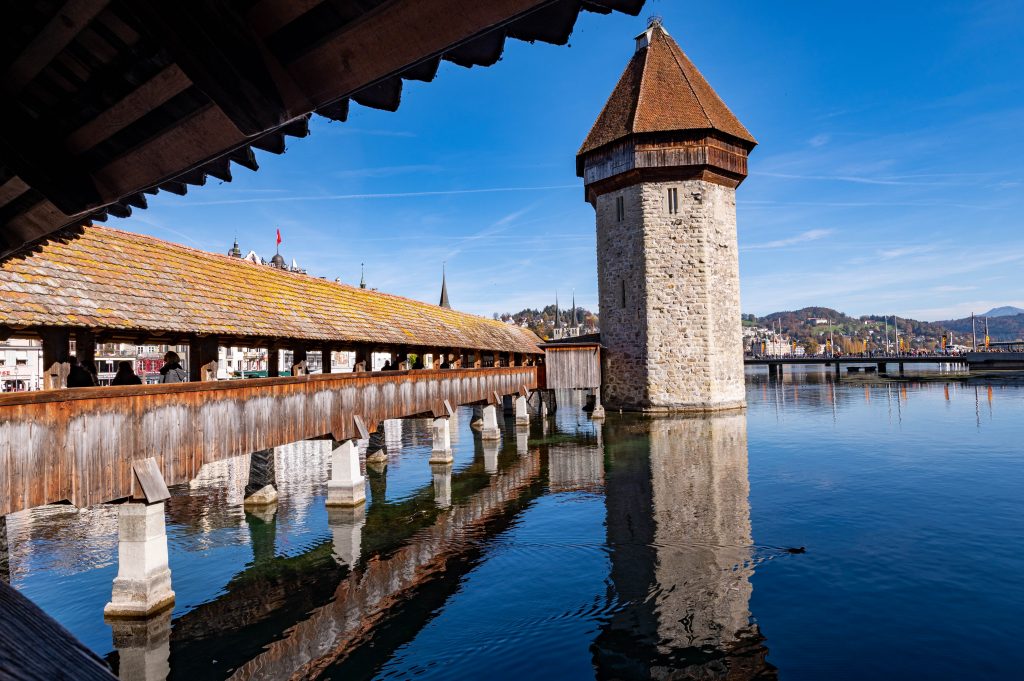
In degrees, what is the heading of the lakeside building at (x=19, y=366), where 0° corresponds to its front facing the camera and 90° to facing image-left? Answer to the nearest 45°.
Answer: approximately 0°

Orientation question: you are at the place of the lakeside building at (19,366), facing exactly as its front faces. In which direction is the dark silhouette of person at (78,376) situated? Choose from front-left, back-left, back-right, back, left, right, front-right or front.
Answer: front

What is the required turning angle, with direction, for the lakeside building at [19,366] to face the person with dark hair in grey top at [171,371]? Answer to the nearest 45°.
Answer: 0° — it already faces them

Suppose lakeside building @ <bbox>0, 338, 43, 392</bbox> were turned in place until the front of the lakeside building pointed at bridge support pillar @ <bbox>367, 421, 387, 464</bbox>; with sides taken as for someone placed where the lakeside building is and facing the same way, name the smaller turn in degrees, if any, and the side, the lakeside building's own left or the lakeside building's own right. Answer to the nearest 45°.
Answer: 0° — it already faces it

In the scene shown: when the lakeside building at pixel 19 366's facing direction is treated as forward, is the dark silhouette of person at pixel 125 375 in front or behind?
in front

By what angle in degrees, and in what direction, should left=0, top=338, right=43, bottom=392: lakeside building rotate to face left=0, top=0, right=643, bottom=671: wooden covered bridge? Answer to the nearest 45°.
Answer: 0° — it already faces it
